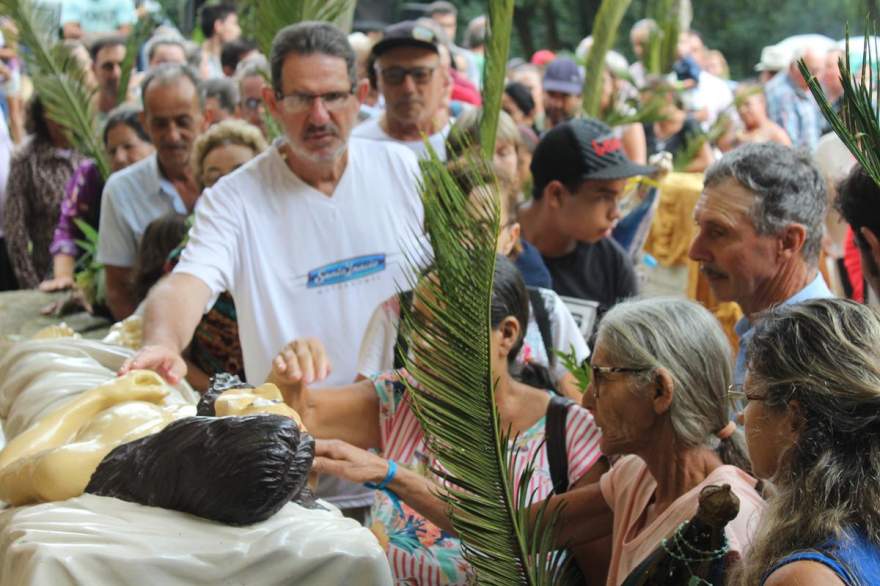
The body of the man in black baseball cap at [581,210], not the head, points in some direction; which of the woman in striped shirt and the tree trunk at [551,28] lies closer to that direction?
the woman in striped shirt

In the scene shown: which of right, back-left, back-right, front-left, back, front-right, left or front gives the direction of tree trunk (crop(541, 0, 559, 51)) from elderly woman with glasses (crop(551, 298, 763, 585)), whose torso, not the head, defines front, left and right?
right

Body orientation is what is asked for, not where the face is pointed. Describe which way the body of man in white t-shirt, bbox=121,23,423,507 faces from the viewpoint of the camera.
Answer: toward the camera

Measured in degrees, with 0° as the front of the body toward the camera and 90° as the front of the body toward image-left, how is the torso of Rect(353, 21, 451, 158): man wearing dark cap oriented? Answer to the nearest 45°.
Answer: approximately 0°

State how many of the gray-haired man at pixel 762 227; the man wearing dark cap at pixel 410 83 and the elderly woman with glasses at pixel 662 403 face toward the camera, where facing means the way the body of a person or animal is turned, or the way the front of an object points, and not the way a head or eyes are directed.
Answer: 1

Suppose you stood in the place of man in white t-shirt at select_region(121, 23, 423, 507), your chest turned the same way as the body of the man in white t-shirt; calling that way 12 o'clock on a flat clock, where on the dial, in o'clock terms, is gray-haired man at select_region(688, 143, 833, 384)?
The gray-haired man is roughly at 10 o'clock from the man in white t-shirt.

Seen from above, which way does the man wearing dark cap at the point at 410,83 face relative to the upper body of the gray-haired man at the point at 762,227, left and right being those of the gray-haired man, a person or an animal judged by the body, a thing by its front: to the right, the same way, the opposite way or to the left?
to the left

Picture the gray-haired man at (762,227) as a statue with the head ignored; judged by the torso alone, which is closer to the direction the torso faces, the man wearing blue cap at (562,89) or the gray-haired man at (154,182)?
the gray-haired man

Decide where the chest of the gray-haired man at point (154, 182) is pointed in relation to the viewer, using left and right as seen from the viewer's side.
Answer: facing the viewer and to the right of the viewer

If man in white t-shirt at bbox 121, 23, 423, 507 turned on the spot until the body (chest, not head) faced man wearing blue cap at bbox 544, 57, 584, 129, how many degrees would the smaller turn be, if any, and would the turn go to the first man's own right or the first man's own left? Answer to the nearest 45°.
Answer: approximately 135° to the first man's own left

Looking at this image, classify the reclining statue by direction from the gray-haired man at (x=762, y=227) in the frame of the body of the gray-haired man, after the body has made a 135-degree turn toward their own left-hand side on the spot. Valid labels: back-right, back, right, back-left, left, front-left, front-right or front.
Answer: right

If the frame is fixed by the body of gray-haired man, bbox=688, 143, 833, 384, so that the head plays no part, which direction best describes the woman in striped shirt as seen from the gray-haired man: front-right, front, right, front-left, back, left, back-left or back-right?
front-left

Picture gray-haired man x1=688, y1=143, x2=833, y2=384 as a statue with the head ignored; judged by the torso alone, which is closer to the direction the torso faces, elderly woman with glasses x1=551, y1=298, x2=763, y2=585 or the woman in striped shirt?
the woman in striped shirt

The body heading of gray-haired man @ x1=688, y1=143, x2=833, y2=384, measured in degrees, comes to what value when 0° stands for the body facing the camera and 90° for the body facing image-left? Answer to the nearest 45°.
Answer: approximately 90°

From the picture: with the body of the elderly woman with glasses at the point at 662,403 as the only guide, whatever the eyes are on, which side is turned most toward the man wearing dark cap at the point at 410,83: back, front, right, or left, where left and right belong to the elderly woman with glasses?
right

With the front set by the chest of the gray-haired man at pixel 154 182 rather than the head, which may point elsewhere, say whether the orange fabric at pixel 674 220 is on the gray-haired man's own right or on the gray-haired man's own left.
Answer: on the gray-haired man's own left

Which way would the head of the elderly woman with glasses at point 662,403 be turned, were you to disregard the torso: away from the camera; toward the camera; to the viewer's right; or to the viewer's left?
to the viewer's left
